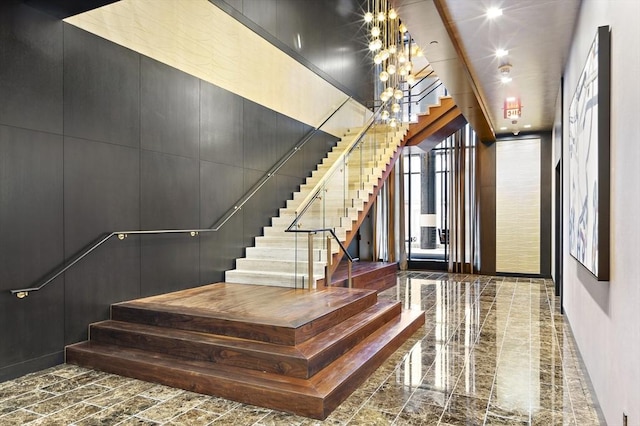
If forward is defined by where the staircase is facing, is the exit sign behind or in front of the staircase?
behind

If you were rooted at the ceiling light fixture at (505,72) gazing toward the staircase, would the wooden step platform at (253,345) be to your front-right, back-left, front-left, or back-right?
front-left

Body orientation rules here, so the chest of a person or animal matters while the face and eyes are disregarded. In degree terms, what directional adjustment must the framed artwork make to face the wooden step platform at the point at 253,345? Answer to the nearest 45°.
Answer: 0° — it already faces it

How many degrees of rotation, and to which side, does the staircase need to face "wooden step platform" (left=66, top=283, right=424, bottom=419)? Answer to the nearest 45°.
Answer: approximately 45° to its left

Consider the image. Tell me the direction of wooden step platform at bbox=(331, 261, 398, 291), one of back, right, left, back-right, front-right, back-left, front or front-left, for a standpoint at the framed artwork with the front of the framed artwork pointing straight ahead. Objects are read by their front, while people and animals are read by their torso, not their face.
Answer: front-right

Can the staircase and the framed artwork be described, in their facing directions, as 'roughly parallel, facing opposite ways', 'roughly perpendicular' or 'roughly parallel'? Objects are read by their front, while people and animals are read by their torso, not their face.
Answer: roughly perpendicular

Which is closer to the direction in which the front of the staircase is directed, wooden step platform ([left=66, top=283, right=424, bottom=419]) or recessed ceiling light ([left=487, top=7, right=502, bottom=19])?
the wooden step platform

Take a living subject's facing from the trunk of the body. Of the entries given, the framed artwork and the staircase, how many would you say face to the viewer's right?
0

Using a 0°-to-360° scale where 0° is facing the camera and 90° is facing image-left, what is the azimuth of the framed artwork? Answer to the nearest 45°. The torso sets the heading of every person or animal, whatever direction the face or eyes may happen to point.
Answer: approximately 90°

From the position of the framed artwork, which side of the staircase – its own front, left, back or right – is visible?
left
